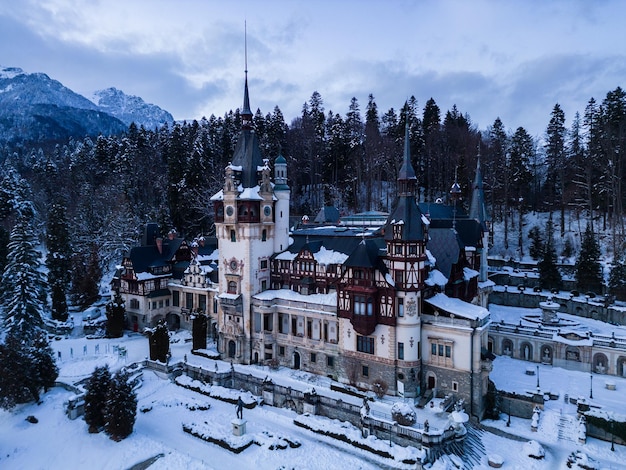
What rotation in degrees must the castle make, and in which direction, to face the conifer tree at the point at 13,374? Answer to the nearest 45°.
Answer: approximately 45° to its right

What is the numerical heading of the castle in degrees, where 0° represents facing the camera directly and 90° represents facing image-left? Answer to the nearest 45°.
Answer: approximately 45°

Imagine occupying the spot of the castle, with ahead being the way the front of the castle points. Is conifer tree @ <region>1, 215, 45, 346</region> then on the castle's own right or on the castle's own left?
on the castle's own right

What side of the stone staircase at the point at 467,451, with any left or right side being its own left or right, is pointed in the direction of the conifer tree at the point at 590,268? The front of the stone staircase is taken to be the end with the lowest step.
back

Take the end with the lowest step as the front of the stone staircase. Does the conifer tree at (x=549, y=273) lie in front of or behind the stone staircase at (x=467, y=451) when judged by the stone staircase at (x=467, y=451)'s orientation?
behind

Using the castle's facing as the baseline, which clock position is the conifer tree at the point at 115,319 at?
The conifer tree is roughly at 2 o'clock from the castle.
